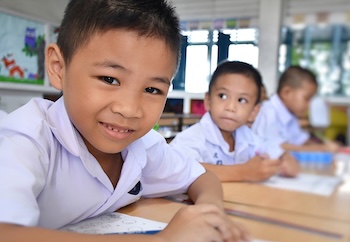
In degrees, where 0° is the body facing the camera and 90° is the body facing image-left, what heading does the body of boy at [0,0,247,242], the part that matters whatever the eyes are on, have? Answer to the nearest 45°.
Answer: approximately 315°

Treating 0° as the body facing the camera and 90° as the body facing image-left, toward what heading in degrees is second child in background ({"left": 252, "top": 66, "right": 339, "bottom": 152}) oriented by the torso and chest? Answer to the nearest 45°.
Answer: approximately 270°
